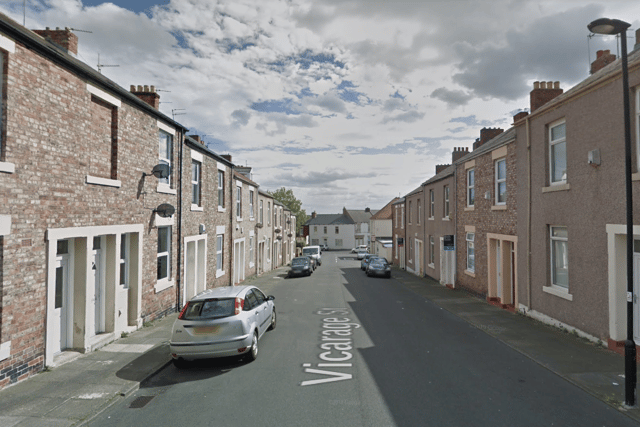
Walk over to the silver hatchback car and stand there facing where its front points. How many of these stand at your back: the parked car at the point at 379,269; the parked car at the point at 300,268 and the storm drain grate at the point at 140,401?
1

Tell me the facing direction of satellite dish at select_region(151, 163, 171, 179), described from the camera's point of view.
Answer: facing away from the viewer and to the right of the viewer

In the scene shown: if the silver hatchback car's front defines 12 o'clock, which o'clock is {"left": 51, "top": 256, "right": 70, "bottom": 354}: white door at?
The white door is roughly at 8 o'clock from the silver hatchback car.

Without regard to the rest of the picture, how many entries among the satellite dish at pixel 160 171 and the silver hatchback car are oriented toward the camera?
0

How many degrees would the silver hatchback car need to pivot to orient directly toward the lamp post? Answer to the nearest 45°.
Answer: approximately 90° to its right

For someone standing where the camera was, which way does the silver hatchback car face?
facing away from the viewer and to the right of the viewer

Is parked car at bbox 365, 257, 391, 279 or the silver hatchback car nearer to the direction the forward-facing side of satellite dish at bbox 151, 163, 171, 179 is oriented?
the parked car

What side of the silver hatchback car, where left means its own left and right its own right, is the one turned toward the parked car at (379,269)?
front

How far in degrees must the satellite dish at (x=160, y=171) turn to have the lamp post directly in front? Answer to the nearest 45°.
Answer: approximately 90° to its right
